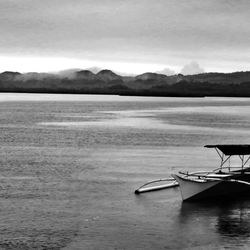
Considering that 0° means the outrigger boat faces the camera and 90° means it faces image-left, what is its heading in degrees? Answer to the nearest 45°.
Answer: approximately 45°
